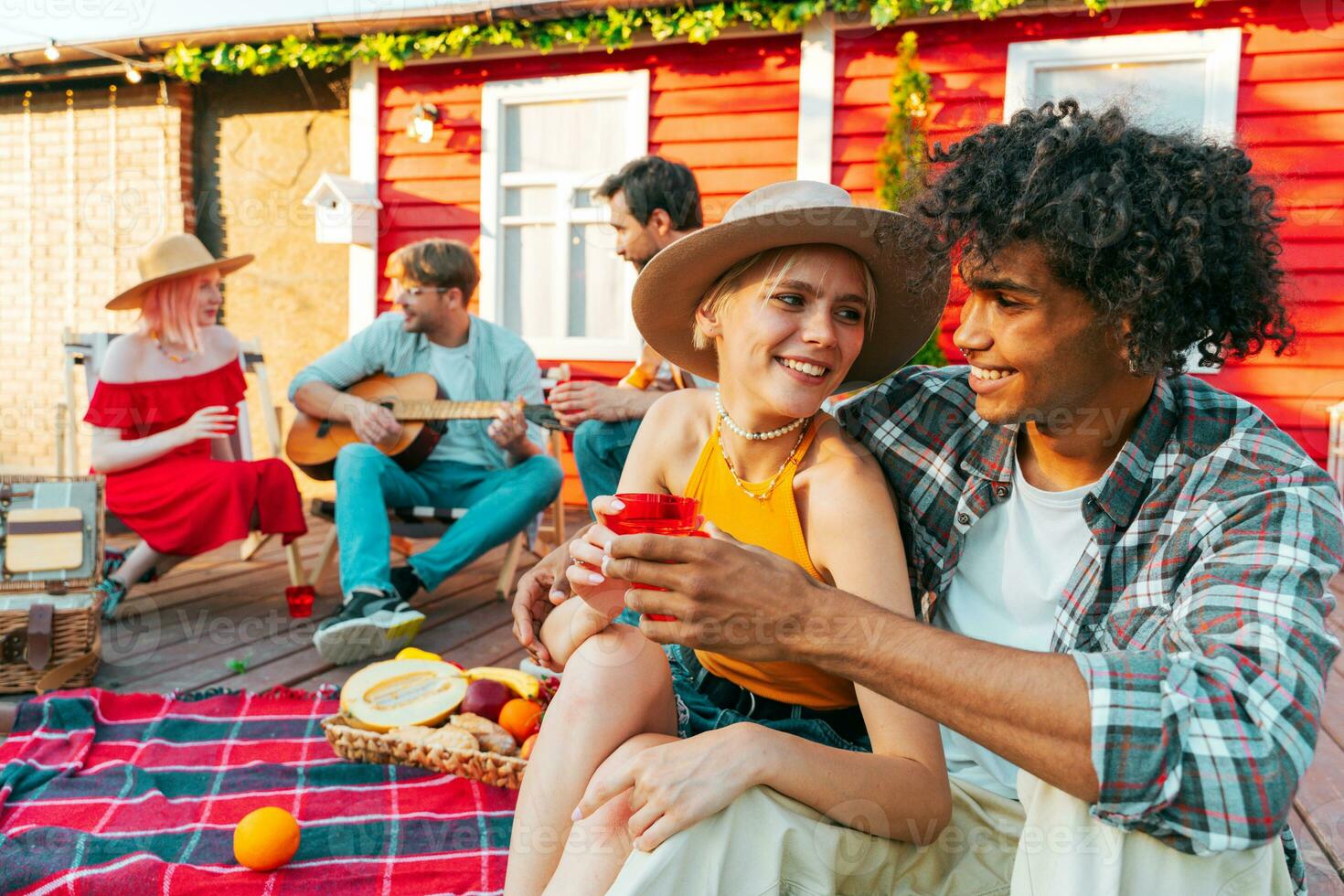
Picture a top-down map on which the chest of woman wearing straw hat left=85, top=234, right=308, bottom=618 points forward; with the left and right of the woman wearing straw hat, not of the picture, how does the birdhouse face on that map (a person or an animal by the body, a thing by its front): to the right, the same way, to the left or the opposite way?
to the right

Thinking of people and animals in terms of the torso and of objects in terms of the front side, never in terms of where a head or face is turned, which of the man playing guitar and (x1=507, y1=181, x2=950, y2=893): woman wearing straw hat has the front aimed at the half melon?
the man playing guitar

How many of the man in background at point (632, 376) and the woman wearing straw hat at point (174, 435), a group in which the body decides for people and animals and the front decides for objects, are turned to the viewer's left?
1

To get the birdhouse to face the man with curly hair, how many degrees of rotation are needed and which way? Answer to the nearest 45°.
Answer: approximately 45° to its left

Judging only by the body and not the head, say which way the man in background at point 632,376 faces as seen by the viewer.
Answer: to the viewer's left

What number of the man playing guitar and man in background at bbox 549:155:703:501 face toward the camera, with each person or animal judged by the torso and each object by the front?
1

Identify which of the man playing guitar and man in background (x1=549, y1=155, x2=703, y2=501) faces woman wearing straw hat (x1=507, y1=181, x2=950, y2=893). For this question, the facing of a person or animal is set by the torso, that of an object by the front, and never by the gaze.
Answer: the man playing guitar

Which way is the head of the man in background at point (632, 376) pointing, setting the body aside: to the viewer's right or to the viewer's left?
to the viewer's left

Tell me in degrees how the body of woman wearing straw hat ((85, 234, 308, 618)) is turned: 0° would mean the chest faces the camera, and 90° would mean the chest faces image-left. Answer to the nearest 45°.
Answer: approximately 315°

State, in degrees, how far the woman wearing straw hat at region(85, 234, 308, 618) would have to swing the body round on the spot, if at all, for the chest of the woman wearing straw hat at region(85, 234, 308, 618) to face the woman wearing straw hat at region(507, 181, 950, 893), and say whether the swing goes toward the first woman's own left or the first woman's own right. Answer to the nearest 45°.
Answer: approximately 45° to the first woman's own right
